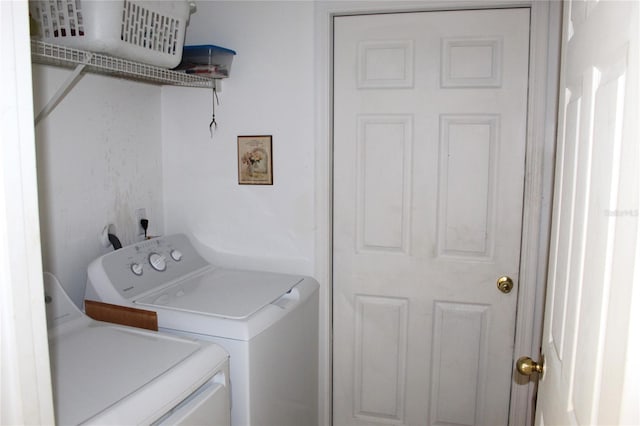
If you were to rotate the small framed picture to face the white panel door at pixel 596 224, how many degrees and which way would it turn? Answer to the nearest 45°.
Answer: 0° — it already faces it

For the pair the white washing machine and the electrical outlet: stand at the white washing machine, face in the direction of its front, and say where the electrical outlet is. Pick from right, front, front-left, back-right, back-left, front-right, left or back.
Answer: back

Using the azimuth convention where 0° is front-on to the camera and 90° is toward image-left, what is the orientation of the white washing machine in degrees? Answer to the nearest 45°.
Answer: approximately 315°

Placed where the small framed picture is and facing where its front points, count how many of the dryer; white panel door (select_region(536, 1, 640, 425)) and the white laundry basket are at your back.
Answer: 0

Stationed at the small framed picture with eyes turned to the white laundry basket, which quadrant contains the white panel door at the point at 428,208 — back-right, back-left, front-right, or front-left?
back-left

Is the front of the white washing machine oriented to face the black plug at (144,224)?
no

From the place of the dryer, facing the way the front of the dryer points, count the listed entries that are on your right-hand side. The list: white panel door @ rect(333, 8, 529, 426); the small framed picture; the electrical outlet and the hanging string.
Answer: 0

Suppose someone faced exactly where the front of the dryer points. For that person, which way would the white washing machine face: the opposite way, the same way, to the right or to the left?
the same way

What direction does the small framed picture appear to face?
toward the camera

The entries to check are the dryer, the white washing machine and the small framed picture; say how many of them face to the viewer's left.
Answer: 0

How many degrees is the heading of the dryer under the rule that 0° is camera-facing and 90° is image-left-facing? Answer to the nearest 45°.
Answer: approximately 315°

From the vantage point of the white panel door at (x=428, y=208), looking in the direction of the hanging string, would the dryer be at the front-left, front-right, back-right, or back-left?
front-left

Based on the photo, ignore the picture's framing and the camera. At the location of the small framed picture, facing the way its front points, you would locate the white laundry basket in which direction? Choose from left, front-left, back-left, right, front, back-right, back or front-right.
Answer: front-right

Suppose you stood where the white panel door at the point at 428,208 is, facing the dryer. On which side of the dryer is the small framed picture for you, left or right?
right

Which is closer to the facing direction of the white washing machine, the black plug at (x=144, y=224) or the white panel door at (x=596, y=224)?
the white panel door

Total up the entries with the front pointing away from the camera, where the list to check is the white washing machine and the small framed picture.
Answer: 0
